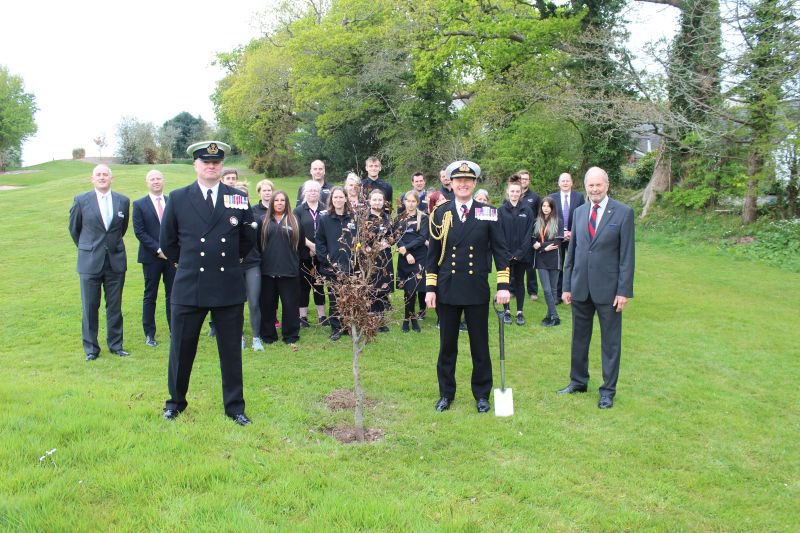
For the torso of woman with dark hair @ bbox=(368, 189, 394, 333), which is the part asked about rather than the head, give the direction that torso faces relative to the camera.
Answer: toward the camera

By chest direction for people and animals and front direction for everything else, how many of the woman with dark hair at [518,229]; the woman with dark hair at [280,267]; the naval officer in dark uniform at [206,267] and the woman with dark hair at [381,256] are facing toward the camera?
4

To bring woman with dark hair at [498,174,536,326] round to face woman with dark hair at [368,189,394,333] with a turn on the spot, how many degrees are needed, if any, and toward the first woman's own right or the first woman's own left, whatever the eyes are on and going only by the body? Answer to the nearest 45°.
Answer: approximately 45° to the first woman's own right

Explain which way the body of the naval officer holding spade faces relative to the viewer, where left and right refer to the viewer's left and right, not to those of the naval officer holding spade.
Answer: facing the viewer

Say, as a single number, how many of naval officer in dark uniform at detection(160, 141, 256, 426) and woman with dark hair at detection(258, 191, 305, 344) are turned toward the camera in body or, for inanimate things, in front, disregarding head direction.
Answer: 2

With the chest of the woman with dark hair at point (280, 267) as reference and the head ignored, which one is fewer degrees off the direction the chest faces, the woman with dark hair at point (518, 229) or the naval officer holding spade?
the naval officer holding spade

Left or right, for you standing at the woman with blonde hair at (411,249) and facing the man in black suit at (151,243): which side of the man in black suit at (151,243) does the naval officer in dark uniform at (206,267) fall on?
left

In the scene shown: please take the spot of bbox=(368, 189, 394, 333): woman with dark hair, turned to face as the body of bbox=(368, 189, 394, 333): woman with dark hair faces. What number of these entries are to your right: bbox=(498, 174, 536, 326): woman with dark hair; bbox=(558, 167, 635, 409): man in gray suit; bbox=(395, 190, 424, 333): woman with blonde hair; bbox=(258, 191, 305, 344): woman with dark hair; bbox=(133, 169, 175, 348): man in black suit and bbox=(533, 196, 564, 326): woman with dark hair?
2

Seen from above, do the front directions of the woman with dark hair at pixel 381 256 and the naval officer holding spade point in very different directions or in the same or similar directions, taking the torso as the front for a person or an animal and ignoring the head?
same or similar directions

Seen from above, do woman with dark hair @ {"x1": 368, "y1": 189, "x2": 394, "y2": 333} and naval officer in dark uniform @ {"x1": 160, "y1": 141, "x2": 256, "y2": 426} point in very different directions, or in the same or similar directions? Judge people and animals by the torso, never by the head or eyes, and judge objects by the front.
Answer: same or similar directions

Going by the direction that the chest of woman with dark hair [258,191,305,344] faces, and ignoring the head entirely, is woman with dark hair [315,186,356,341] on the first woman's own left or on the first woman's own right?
on the first woman's own left

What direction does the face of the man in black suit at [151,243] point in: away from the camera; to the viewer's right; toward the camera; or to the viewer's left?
toward the camera

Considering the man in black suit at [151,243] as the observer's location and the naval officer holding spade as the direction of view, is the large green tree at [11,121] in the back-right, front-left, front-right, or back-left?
back-left
